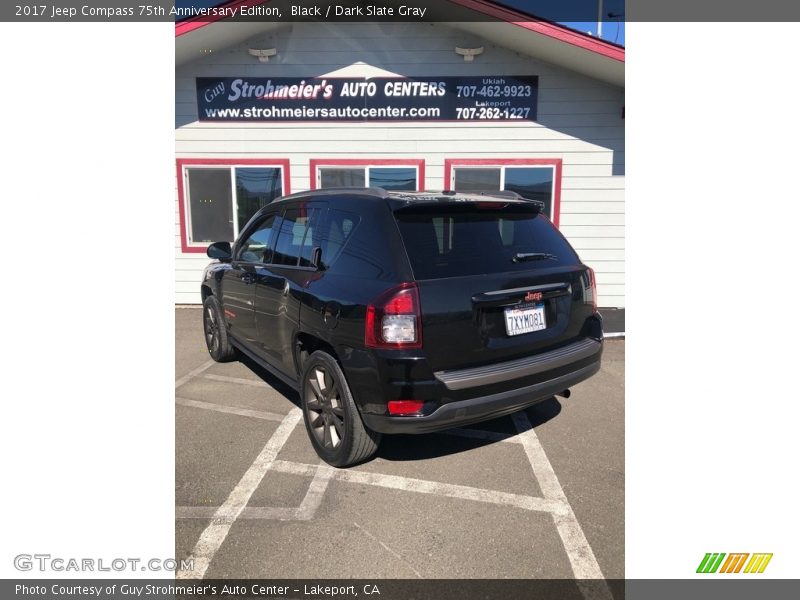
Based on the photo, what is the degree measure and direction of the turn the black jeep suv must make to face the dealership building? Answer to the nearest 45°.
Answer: approximately 45° to its right

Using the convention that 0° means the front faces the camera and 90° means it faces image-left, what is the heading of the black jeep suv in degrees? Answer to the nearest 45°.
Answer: approximately 135°

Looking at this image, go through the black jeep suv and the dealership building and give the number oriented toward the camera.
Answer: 1

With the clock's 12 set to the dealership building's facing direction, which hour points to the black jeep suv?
The black jeep suv is roughly at 12 o'clock from the dealership building.

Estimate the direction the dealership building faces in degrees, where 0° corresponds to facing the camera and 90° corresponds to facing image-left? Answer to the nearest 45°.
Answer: approximately 0°
